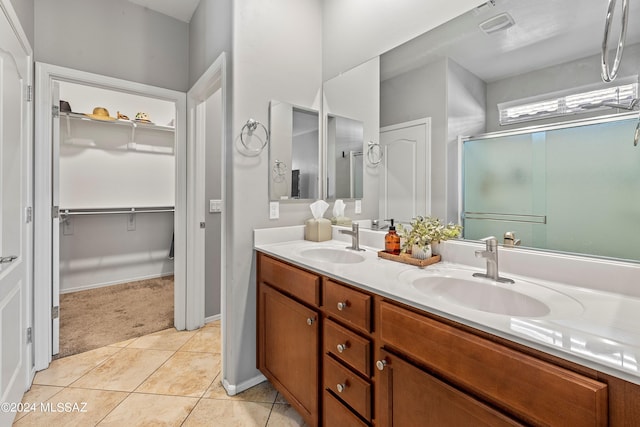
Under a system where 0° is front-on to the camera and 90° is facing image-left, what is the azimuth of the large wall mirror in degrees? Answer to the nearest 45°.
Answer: approximately 45°

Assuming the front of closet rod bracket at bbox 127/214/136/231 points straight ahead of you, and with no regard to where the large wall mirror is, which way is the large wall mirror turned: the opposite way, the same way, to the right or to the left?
to the right

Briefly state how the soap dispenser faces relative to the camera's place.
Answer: facing to the left of the viewer

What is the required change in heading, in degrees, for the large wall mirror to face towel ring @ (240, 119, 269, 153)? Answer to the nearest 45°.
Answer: approximately 45° to its right

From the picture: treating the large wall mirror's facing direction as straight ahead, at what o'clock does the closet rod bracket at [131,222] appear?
The closet rod bracket is roughly at 2 o'clock from the large wall mirror.

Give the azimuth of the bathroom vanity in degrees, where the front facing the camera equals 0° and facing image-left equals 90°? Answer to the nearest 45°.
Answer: approximately 45°

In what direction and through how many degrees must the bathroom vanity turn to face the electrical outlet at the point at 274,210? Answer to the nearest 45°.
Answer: approximately 90° to its right

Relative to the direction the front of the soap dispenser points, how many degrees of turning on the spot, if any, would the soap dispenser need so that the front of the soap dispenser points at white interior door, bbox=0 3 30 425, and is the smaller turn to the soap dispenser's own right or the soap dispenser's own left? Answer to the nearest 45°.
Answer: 0° — it already faces it
